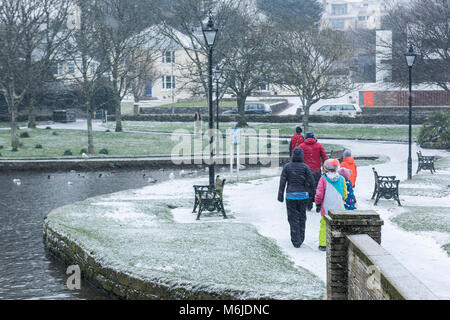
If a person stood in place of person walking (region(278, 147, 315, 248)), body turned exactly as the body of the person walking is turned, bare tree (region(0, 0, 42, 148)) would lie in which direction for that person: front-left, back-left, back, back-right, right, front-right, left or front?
front-left

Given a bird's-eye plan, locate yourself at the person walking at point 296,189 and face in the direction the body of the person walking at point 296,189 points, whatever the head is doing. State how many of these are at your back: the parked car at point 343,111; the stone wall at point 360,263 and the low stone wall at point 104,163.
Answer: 1

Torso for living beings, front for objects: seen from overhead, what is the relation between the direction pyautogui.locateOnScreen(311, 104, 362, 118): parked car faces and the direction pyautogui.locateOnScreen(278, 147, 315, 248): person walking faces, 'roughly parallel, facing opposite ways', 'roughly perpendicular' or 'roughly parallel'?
roughly perpendicular

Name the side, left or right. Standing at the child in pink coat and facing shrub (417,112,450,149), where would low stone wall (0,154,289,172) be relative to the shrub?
left

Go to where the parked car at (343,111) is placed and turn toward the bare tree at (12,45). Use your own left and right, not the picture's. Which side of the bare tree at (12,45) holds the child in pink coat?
left

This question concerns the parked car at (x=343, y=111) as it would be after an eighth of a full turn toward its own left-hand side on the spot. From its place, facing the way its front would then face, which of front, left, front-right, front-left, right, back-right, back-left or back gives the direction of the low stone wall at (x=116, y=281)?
front-left

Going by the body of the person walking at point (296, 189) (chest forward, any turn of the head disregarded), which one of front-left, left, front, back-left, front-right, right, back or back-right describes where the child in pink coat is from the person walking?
back-right

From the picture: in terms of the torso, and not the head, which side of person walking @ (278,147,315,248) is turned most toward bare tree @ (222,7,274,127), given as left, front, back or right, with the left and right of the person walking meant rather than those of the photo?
front

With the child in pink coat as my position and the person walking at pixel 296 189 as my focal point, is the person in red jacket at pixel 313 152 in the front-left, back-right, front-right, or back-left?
front-right

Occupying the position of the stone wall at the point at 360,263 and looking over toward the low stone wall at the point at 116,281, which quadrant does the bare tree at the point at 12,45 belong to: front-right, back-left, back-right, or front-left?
front-right

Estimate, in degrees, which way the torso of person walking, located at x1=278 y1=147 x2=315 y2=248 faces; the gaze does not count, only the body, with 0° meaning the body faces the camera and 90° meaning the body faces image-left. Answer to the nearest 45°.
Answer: approximately 180°

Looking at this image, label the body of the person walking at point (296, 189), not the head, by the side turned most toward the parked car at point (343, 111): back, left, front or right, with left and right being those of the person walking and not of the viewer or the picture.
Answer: front

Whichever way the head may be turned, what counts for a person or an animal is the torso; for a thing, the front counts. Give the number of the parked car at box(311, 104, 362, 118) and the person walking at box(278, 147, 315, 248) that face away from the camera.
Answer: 1

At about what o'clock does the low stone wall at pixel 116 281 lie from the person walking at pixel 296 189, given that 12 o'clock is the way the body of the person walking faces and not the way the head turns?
The low stone wall is roughly at 8 o'clock from the person walking.

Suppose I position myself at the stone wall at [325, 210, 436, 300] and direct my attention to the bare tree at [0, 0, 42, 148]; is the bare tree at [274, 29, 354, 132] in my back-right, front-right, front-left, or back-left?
front-right

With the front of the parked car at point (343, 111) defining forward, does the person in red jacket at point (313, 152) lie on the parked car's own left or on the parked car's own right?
on the parked car's own left

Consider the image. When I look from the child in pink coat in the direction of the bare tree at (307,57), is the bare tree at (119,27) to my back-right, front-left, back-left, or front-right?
front-left

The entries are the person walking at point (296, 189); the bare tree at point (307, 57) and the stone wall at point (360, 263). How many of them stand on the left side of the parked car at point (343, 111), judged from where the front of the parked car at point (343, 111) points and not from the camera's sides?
3

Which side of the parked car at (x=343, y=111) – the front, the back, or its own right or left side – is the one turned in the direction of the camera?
left
